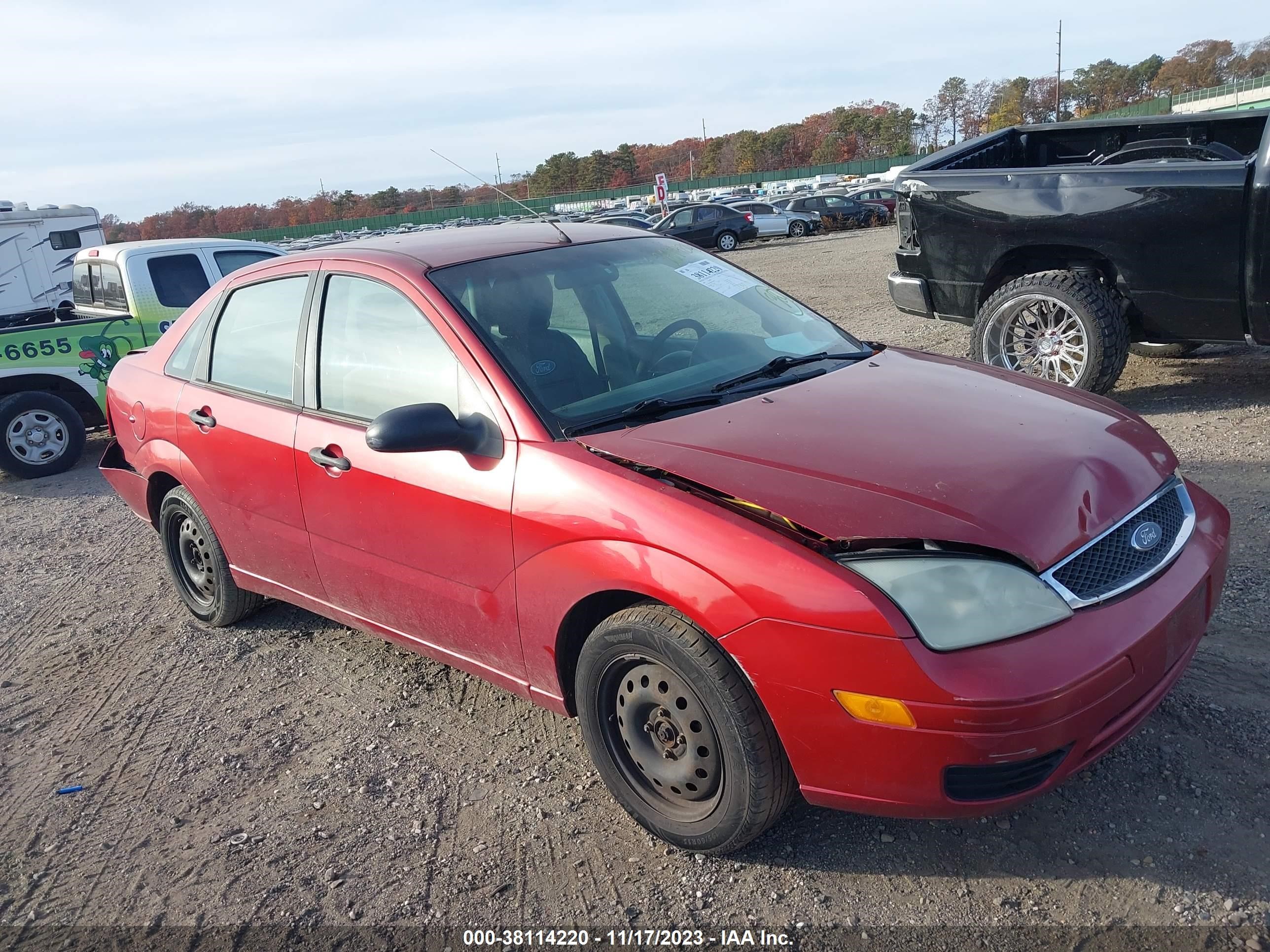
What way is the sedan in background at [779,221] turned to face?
to the viewer's right

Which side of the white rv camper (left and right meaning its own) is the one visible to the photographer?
right

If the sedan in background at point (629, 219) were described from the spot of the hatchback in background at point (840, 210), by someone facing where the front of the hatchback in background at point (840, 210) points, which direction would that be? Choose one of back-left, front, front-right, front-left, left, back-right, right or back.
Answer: back-right

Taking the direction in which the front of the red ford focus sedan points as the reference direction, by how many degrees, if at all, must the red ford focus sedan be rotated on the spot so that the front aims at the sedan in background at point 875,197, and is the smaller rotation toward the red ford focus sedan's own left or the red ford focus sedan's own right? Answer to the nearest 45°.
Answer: approximately 135° to the red ford focus sedan's own left

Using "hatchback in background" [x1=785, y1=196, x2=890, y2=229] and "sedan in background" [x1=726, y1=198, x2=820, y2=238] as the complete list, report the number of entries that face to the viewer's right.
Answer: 2

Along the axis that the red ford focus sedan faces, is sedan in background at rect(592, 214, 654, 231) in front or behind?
behind

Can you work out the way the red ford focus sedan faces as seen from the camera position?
facing the viewer and to the right of the viewer

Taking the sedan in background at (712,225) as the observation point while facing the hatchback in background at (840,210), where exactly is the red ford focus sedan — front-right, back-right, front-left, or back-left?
back-right
